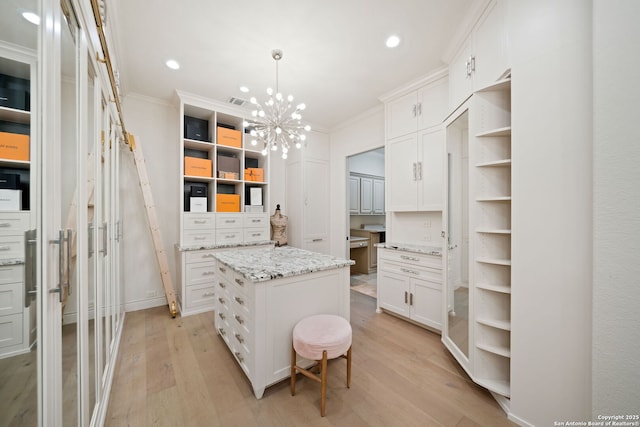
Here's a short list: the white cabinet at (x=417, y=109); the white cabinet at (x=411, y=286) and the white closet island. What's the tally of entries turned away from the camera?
0

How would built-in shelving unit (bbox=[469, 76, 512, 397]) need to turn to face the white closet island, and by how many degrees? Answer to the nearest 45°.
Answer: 0° — it already faces it

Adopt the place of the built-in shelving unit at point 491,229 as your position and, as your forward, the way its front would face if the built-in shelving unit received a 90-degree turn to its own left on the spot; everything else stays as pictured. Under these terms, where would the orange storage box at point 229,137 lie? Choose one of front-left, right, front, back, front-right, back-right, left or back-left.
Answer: back-right

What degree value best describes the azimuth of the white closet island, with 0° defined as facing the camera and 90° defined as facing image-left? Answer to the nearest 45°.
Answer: approximately 45°

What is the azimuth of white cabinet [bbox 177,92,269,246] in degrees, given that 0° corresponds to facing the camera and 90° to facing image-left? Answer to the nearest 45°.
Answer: approximately 315°

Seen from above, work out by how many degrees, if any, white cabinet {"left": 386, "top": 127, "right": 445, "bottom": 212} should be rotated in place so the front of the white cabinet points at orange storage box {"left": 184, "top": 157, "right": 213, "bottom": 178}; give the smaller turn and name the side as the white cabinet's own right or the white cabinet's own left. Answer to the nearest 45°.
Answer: approximately 45° to the white cabinet's own right

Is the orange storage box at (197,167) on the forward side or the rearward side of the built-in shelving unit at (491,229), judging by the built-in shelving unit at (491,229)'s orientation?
on the forward side

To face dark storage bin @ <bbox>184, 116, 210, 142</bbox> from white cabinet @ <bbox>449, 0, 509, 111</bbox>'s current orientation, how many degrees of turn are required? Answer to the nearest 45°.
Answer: approximately 45° to its right

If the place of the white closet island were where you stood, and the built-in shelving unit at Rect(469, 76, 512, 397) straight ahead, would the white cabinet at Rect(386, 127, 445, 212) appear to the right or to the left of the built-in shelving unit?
left

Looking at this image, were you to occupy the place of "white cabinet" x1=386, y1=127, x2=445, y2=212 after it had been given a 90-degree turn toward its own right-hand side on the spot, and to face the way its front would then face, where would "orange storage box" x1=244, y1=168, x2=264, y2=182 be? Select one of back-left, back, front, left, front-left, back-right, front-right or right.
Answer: front-left

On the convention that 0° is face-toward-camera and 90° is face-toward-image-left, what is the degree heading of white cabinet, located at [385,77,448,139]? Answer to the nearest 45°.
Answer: approximately 45°

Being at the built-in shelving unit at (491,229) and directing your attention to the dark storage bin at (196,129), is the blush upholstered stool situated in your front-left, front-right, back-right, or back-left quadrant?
front-left

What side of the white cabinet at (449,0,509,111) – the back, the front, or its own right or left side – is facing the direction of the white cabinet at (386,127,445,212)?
right

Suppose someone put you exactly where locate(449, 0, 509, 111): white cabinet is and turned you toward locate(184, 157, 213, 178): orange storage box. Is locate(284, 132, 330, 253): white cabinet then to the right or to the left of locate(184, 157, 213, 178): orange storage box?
right

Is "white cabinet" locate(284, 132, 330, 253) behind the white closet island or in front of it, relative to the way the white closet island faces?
behind

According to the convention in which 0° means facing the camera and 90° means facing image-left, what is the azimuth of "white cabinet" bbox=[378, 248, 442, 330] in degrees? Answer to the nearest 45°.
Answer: approximately 45°

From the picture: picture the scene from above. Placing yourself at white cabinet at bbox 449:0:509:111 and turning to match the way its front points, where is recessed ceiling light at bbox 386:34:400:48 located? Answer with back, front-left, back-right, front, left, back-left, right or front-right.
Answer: front-right
